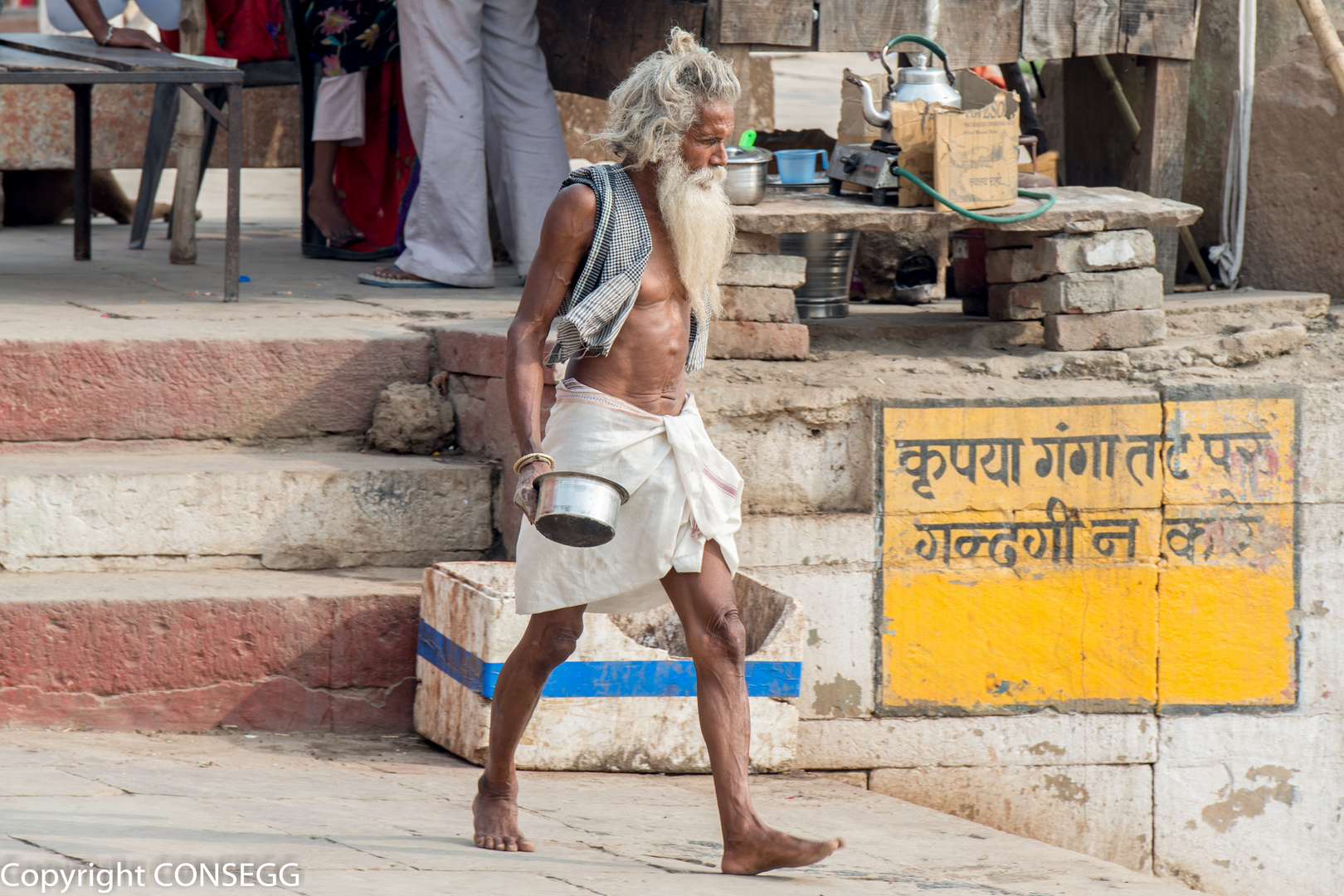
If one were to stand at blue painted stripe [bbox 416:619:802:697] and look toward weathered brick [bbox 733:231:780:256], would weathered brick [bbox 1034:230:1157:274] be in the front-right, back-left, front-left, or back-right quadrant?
front-right

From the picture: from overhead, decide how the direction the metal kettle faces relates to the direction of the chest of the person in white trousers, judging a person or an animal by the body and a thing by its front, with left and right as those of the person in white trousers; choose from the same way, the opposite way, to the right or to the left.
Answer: the same way

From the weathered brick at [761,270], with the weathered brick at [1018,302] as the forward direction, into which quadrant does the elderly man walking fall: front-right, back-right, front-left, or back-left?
back-right

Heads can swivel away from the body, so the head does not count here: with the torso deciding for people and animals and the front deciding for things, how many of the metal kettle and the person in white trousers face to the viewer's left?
2

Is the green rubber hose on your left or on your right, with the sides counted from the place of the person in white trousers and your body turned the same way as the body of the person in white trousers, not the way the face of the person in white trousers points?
on your left

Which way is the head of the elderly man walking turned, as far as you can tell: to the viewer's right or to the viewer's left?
to the viewer's right

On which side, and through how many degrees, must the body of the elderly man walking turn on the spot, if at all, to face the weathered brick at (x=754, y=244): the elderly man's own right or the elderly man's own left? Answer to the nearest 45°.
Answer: approximately 135° to the elderly man's own left

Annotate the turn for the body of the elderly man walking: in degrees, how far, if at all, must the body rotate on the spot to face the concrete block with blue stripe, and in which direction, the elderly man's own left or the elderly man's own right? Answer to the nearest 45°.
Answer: approximately 135° to the elderly man's own left

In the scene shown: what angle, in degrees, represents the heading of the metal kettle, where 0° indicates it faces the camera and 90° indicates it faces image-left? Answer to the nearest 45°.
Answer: approximately 90°

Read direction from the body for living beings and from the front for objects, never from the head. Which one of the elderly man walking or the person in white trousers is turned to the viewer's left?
the person in white trousers

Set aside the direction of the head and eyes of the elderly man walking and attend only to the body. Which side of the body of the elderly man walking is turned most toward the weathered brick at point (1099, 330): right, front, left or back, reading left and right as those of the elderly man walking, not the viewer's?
left

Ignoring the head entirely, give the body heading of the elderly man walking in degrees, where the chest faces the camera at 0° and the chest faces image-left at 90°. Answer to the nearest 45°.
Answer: approximately 315°
